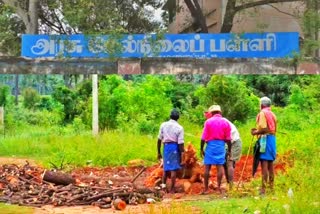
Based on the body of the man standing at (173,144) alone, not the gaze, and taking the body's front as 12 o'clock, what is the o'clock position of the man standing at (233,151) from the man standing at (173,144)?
the man standing at (233,151) is roughly at 3 o'clock from the man standing at (173,144).

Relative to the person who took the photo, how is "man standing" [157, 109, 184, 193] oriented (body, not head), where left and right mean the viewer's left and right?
facing away from the viewer

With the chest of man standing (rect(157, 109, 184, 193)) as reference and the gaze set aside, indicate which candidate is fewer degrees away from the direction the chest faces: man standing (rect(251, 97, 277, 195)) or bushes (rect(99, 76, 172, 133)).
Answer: the bushes

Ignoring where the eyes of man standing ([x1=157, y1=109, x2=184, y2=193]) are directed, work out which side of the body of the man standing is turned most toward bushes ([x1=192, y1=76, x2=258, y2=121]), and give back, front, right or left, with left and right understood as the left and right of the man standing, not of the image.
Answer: front

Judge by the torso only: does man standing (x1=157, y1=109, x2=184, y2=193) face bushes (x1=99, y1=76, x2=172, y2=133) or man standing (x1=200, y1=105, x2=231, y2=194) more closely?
the bushes

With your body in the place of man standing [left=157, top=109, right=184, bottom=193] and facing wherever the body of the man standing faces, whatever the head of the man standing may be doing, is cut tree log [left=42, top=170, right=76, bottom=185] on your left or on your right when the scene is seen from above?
on your left

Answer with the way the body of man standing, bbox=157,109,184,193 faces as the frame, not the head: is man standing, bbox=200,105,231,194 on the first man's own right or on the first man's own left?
on the first man's own right

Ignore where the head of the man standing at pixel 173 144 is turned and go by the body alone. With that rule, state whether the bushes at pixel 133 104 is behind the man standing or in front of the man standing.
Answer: in front

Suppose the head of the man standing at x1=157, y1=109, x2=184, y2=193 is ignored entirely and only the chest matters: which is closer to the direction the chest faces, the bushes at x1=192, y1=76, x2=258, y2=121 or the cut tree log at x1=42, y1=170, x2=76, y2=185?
the bushes

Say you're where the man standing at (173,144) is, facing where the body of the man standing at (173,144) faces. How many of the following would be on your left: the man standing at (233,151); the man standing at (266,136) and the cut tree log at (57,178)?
1

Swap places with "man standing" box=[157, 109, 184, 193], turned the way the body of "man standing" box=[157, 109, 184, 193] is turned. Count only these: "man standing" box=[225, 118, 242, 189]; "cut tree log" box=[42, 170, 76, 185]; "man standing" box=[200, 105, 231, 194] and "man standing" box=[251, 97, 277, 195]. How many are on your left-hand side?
1

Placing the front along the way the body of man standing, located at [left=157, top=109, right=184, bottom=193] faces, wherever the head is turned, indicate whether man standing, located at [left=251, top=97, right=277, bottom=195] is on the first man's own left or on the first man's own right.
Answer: on the first man's own right
